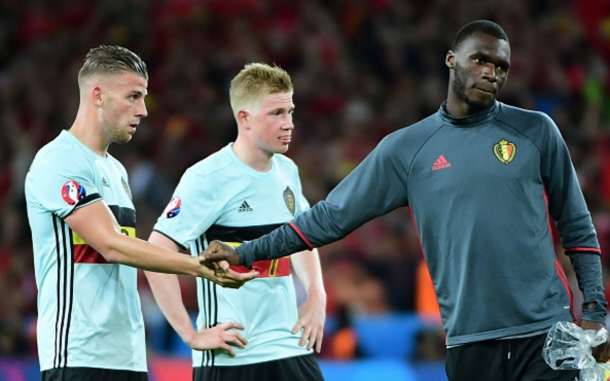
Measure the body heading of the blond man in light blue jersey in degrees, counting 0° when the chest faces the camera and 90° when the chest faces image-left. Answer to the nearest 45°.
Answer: approximately 315°

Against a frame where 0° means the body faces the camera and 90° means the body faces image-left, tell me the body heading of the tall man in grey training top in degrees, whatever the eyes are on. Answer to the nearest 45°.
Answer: approximately 0°

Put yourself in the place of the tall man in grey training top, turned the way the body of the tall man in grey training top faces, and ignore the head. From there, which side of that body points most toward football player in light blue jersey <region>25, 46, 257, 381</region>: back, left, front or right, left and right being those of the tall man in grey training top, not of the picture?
right

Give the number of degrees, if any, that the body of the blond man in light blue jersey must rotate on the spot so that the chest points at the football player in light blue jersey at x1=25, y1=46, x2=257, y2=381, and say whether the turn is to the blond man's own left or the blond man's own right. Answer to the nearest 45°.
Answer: approximately 90° to the blond man's own right

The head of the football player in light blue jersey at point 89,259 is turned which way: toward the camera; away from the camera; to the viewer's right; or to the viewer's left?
to the viewer's right
